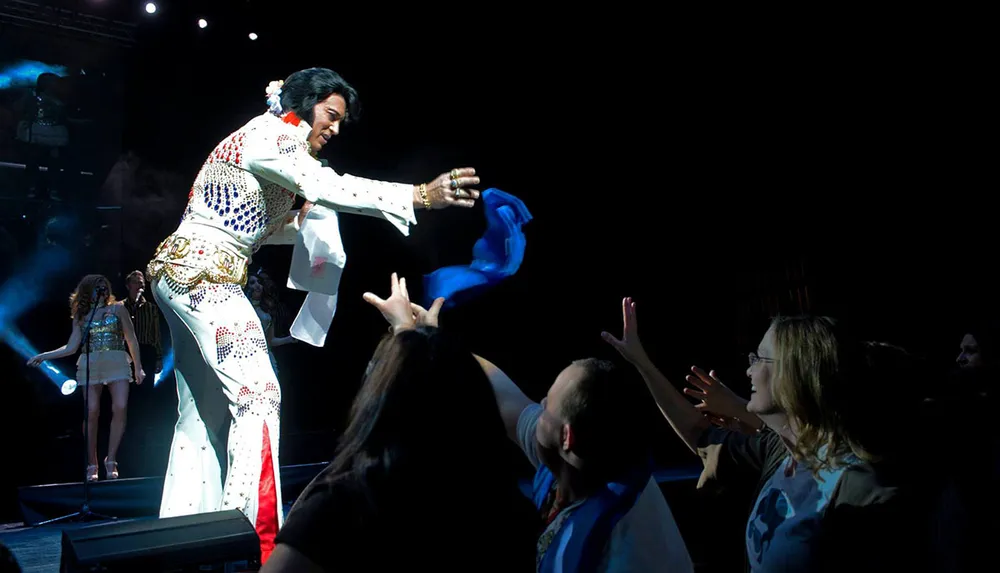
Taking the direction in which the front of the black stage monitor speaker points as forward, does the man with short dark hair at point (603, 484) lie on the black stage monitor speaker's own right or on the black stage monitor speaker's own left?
on the black stage monitor speaker's own right

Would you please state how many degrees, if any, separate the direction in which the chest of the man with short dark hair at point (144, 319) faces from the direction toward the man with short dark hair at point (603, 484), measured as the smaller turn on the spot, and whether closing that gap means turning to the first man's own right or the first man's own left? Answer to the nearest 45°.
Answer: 0° — they already face them

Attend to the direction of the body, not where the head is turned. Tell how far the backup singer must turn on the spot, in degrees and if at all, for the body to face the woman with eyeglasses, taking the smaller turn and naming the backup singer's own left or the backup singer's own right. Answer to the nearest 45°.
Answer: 0° — they already face them

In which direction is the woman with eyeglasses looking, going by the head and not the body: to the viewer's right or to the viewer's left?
to the viewer's left

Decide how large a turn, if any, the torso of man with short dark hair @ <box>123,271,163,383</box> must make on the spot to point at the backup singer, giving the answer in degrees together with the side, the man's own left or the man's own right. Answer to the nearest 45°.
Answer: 0° — they already face them

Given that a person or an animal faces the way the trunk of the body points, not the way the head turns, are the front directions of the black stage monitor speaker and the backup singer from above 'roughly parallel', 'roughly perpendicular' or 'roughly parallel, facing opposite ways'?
roughly parallel, facing opposite ways

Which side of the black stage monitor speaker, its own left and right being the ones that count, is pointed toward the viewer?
back

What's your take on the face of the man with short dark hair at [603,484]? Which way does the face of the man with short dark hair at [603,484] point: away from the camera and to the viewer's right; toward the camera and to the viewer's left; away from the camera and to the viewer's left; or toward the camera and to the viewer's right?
away from the camera and to the viewer's left

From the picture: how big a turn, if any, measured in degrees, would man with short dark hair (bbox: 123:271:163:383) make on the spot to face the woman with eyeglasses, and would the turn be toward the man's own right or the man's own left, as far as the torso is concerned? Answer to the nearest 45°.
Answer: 0° — they already face them

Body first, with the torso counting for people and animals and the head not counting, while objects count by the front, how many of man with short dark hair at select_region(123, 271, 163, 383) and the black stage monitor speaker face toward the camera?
1

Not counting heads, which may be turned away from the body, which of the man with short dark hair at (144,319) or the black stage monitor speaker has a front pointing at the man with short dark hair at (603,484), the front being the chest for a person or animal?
the man with short dark hair at (144,319)

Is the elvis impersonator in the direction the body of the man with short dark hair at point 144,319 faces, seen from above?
yes

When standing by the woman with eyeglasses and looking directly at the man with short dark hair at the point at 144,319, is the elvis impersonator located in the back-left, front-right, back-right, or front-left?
front-left

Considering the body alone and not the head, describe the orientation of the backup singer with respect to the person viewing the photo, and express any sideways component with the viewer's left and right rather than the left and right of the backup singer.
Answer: facing the viewer

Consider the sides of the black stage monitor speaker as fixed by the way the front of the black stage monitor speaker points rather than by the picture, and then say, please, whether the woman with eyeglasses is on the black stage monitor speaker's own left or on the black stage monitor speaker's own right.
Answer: on the black stage monitor speaker's own right

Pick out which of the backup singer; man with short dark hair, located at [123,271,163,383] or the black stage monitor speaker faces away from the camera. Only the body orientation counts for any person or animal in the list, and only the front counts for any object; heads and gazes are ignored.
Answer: the black stage monitor speaker

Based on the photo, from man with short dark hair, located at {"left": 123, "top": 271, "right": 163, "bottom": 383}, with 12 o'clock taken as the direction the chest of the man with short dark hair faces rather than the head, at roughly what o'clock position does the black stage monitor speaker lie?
The black stage monitor speaker is roughly at 12 o'clock from the man with short dark hair.

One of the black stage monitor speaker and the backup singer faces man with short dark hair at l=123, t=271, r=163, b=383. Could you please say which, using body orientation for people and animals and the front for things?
the black stage monitor speaker

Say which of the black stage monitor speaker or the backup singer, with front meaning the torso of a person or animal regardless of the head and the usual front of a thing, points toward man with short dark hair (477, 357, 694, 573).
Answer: the backup singer

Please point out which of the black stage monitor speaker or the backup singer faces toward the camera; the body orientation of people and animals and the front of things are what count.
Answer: the backup singer

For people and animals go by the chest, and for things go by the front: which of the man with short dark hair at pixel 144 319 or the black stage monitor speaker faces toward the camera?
the man with short dark hair
